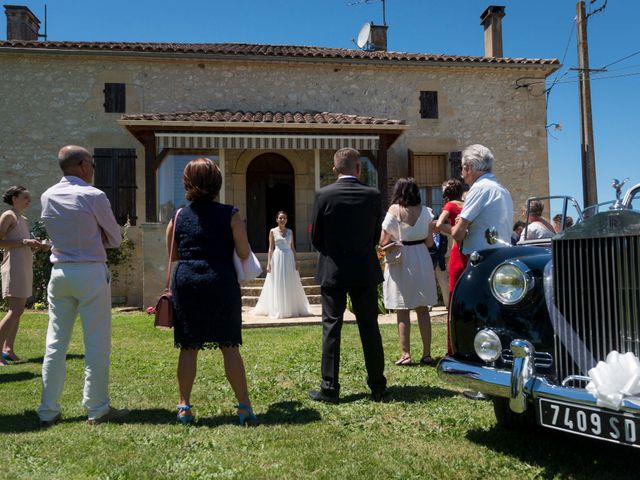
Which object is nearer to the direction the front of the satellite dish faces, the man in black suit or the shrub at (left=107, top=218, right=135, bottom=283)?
the shrub

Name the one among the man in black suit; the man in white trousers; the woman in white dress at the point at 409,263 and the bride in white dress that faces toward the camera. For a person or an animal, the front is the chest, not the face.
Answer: the bride in white dress

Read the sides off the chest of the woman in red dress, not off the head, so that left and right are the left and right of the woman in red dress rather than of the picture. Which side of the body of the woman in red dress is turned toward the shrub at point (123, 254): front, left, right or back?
front

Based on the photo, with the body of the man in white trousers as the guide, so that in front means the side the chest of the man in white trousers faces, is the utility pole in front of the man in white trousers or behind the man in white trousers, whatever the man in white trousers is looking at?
in front

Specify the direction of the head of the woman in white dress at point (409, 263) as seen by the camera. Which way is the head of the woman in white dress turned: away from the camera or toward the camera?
away from the camera

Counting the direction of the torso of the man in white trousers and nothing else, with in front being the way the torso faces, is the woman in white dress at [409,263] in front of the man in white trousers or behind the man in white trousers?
in front

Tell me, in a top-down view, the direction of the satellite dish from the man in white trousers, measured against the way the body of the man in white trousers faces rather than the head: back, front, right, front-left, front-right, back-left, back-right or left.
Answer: front

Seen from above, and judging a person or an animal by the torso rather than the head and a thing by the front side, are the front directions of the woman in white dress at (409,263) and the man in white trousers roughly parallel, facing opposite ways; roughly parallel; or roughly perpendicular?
roughly parallel

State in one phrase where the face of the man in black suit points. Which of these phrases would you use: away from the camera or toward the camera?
away from the camera

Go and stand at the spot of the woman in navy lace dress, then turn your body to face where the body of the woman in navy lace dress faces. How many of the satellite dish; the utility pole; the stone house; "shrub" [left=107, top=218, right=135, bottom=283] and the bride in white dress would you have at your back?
0

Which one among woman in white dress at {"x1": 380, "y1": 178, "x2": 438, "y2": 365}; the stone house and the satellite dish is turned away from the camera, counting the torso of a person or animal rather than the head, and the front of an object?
the woman in white dress

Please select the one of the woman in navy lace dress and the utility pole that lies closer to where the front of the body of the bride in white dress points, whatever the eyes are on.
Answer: the woman in navy lace dress

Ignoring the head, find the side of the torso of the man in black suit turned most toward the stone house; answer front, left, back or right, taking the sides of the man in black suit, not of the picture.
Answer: front

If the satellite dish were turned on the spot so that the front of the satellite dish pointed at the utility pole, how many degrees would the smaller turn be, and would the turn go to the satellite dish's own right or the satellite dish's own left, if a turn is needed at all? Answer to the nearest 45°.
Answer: approximately 90° to the satellite dish's own left

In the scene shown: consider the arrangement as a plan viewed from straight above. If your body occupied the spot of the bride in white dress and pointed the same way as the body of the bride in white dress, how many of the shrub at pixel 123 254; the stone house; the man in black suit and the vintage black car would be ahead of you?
2

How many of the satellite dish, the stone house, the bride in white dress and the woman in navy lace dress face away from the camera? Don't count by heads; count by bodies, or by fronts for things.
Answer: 1

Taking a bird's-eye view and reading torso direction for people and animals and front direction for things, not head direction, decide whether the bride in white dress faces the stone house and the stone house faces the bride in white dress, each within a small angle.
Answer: no

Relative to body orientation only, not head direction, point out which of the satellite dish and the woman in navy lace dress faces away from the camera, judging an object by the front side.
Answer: the woman in navy lace dress

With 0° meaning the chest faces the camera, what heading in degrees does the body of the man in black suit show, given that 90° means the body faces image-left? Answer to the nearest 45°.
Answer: approximately 180°

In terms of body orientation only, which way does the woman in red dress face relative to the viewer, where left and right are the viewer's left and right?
facing away from the viewer and to the left of the viewer

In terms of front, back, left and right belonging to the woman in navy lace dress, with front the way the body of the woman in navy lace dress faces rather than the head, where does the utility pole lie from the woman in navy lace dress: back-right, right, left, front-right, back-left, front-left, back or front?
front-right

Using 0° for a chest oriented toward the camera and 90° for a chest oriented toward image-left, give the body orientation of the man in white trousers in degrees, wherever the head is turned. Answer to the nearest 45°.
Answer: approximately 225°
